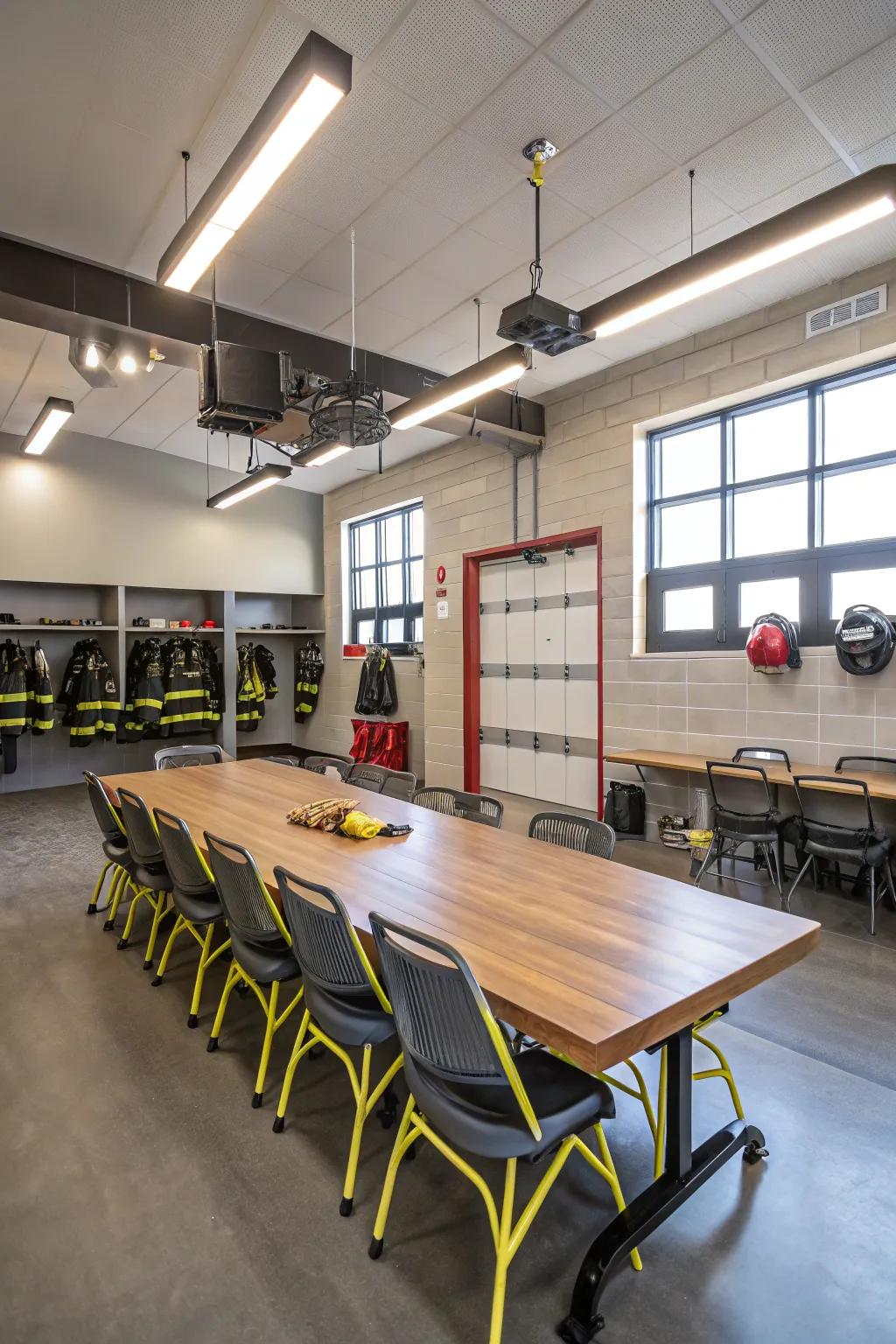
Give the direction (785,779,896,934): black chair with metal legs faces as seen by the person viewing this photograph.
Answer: facing away from the viewer and to the right of the viewer

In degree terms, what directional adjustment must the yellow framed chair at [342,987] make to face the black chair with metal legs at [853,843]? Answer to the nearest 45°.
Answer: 0° — it already faces it

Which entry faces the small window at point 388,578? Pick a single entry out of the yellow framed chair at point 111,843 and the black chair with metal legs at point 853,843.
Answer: the yellow framed chair

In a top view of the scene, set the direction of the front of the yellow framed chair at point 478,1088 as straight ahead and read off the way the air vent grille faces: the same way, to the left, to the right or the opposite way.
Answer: the opposite way

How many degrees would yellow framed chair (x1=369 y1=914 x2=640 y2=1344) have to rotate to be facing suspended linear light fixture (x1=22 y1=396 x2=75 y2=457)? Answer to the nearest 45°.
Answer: approximately 90° to its left

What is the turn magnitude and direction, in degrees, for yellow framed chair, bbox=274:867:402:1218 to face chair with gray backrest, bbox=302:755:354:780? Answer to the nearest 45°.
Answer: approximately 45° to its left

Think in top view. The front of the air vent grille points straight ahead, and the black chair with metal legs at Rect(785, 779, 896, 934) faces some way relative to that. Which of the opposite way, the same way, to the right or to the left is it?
the opposite way

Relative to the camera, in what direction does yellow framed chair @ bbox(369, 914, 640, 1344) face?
facing away from the viewer and to the right of the viewer

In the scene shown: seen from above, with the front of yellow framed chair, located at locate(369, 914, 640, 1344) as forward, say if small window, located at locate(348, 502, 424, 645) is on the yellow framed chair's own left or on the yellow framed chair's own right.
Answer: on the yellow framed chair's own left

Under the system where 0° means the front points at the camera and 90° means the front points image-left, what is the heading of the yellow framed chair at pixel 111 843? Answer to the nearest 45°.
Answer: approximately 225°

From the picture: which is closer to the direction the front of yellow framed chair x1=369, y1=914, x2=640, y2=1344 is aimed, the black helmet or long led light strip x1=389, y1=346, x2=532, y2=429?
the black helmet
